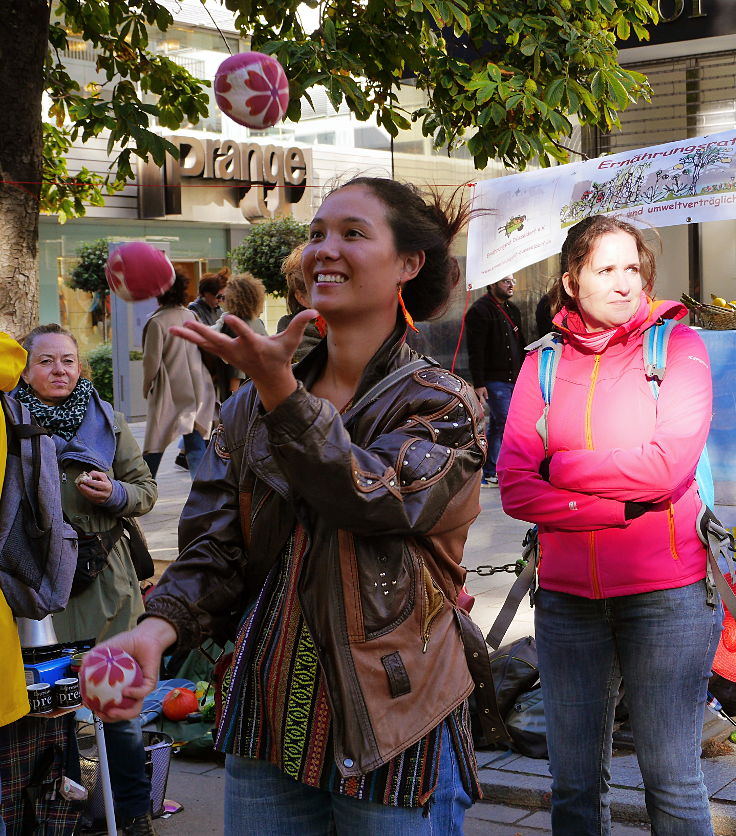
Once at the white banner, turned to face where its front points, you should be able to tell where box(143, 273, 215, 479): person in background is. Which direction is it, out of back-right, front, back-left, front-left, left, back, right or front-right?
back-right

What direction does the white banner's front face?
toward the camera

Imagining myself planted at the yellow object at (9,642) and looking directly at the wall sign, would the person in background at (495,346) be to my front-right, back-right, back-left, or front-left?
front-right

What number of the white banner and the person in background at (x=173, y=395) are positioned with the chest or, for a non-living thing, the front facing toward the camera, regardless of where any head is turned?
1

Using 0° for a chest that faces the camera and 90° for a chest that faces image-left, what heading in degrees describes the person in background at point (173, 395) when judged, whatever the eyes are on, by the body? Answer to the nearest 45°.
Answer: approximately 135°

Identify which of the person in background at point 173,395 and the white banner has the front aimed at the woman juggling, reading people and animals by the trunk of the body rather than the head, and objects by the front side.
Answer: the white banner

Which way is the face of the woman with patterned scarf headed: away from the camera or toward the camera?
toward the camera

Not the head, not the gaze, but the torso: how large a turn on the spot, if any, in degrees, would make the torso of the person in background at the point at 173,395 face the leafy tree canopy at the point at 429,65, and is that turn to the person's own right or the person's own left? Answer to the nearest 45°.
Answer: approximately 180°

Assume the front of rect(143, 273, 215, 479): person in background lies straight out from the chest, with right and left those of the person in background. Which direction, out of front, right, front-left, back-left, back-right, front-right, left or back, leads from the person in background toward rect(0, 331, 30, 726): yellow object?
back-left

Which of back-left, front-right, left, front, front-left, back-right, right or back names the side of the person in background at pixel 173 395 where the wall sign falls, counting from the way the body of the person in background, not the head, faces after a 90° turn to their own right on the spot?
front-left

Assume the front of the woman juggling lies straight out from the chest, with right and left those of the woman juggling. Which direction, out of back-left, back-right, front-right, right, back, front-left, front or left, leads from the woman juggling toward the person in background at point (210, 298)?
back-right

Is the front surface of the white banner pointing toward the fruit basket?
no

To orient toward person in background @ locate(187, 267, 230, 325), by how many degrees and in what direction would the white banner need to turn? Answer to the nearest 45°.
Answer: approximately 135° to its right

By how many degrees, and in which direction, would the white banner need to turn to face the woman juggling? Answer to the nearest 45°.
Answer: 0° — it already faces them

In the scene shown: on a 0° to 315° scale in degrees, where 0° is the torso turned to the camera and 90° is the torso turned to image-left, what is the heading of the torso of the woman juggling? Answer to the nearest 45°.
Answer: approximately 45°

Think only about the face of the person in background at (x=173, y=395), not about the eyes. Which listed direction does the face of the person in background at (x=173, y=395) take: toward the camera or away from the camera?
away from the camera
